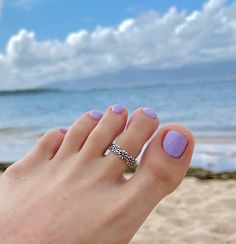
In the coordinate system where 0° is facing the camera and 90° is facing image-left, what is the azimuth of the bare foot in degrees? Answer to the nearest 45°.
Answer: approximately 225°
